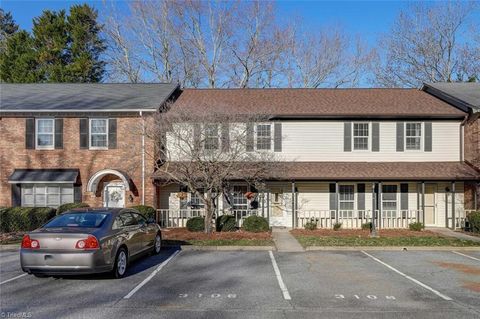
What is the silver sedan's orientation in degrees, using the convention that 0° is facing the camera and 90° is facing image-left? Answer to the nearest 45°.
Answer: approximately 225°

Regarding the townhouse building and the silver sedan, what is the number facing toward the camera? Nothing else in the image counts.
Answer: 1

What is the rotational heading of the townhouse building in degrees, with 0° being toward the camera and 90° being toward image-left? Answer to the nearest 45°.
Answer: approximately 0°
